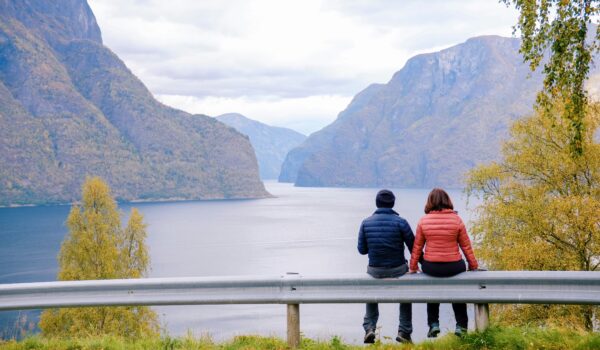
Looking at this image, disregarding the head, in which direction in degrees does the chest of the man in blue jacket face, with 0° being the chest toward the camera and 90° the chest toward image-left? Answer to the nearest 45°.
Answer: approximately 180°

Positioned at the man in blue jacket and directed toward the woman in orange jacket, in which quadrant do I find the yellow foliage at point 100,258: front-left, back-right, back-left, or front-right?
back-left

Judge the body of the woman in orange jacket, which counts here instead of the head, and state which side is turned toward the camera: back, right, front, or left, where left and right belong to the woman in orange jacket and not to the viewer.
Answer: back

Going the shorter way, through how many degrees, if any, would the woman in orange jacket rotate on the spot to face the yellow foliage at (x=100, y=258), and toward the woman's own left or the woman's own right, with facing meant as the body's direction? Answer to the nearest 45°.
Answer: approximately 45° to the woman's own left

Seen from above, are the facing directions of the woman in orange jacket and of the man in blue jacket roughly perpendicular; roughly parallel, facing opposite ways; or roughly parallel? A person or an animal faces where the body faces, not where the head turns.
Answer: roughly parallel

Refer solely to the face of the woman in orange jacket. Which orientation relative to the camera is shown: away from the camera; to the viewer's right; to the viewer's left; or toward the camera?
away from the camera

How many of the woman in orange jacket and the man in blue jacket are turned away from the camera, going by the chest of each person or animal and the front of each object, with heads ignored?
2

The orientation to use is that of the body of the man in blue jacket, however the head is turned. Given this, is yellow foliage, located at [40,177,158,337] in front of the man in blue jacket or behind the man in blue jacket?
in front

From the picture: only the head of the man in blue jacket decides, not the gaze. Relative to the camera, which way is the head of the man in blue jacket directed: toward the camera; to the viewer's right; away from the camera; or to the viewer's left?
away from the camera

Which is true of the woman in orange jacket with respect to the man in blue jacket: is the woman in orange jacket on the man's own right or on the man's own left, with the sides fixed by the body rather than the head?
on the man's own right
